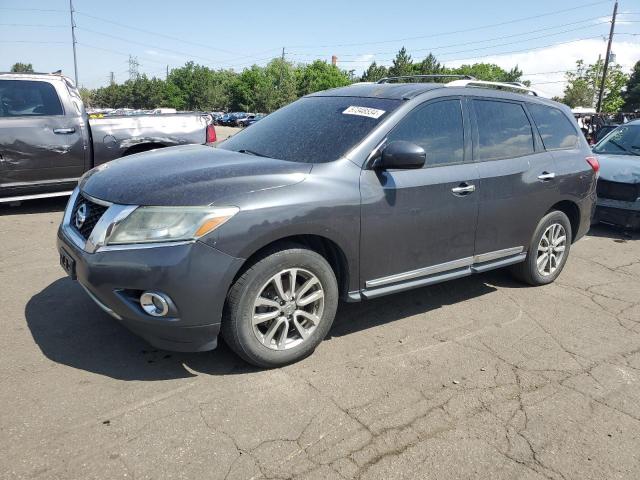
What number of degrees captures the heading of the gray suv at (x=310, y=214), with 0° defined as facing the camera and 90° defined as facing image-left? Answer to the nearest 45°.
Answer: approximately 45°

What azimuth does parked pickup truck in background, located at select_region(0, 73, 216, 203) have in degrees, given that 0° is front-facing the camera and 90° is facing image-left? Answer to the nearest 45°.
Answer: approximately 90°

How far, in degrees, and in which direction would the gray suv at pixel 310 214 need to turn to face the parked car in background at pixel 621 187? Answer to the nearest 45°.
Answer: approximately 180°

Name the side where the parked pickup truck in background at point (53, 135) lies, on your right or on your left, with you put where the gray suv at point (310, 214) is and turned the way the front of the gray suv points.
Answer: on your right

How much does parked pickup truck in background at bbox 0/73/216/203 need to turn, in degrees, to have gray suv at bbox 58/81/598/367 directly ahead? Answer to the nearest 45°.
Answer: approximately 90° to its left

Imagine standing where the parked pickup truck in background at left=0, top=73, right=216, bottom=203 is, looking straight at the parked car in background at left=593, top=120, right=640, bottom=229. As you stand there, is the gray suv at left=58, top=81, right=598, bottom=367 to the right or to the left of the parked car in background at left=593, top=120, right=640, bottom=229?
right
